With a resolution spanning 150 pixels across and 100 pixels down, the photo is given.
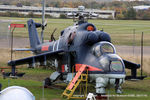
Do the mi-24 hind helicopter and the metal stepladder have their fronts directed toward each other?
no

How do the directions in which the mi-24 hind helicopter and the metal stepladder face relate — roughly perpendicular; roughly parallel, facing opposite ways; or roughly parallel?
roughly perpendicular

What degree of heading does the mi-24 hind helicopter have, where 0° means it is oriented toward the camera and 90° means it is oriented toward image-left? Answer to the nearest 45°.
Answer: approximately 315°

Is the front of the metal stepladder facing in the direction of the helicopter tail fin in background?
no

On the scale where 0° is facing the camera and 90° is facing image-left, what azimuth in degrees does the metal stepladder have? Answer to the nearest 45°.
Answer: approximately 45°
